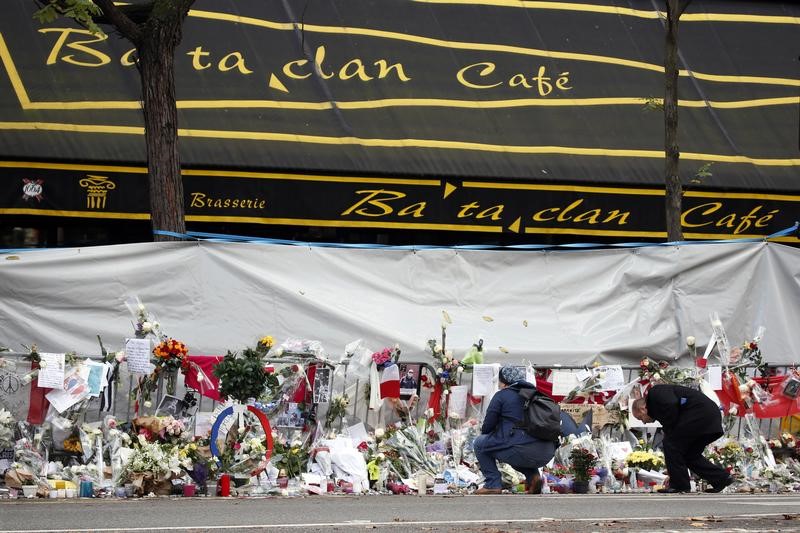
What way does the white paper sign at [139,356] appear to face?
toward the camera

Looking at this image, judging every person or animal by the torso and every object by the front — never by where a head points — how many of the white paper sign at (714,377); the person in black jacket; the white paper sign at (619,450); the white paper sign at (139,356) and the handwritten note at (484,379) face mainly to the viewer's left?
1

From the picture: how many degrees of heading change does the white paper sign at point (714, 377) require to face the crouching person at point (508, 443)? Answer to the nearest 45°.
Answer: approximately 45° to its right

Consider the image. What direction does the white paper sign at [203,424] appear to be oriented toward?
toward the camera

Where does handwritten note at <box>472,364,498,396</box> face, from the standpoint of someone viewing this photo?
facing the viewer

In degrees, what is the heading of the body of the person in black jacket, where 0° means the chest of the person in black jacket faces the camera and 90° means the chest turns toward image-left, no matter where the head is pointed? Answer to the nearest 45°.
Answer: approximately 90°

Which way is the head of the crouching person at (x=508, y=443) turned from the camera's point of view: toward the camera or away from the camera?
away from the camera

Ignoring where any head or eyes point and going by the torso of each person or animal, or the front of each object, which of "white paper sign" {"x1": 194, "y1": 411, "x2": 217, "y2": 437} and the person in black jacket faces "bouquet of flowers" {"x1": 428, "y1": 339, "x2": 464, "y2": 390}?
the person in black jacket

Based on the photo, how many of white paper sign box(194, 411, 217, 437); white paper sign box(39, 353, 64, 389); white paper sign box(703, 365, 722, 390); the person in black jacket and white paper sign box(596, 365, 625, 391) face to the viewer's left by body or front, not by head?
1

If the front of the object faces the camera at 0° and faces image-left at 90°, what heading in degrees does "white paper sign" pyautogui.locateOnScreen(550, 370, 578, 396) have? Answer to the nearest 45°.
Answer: approximately 0°

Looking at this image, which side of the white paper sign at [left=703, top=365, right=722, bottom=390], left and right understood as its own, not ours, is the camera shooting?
front

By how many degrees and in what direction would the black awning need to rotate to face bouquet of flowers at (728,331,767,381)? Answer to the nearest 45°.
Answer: approximately 45° to its left

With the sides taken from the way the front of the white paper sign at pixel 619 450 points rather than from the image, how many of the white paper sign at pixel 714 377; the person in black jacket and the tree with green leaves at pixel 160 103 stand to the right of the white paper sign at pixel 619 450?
1

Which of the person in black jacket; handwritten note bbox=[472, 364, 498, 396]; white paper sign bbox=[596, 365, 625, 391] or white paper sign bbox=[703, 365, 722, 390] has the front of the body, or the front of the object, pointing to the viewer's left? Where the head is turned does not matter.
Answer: the person in black jacket

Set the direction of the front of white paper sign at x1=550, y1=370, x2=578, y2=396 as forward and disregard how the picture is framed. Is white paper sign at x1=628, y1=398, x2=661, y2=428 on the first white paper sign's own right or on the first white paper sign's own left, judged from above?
on the first white paper sign's own left

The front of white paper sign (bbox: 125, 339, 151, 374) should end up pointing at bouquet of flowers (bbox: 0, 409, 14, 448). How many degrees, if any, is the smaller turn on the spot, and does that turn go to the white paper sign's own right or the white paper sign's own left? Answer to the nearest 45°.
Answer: approximately 90° to the white paper sign's own right
